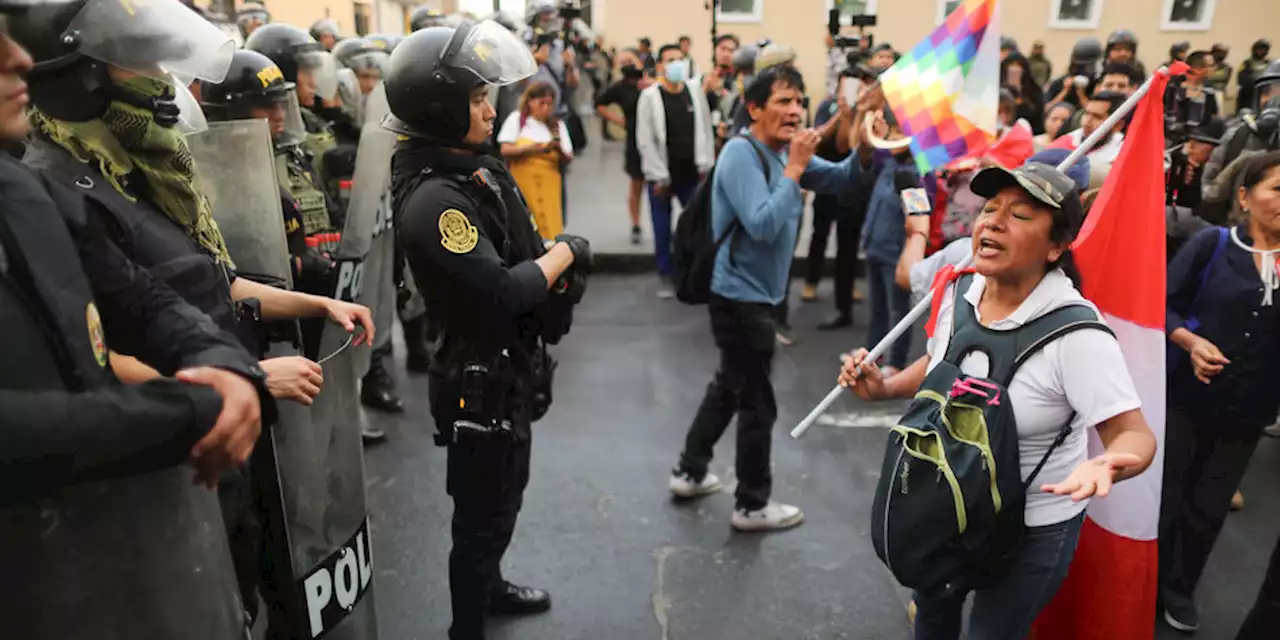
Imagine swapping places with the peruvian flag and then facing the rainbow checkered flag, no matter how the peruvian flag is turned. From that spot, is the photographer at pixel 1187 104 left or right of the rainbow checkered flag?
right

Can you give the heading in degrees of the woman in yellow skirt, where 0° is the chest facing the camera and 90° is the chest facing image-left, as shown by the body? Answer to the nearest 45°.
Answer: approximately 0°

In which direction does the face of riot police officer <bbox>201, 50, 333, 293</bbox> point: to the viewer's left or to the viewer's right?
to the viewer's right

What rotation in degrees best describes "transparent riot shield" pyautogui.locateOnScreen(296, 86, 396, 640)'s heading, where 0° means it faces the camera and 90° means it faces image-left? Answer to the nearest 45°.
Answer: approximately 315°

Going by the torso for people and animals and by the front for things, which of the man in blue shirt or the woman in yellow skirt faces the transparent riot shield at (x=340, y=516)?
the woman in yellow skirt

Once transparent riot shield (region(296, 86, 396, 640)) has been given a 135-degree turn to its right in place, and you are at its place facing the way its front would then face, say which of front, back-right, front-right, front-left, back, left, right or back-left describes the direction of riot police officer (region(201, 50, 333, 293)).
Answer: right

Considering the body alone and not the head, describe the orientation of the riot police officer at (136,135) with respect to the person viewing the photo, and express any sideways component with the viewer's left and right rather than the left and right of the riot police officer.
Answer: facing to the right of the viewer

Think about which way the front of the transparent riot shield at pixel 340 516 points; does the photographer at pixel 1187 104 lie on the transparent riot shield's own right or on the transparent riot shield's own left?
on the transparent riot shield's own left

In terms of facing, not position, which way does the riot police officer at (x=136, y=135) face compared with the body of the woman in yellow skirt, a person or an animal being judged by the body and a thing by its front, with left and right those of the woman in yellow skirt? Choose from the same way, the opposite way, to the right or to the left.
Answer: to the left

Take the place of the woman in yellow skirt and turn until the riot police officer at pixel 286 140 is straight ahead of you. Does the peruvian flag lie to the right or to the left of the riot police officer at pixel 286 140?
left

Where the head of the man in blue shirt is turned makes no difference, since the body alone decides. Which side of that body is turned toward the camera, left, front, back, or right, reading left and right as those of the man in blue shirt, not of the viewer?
right
